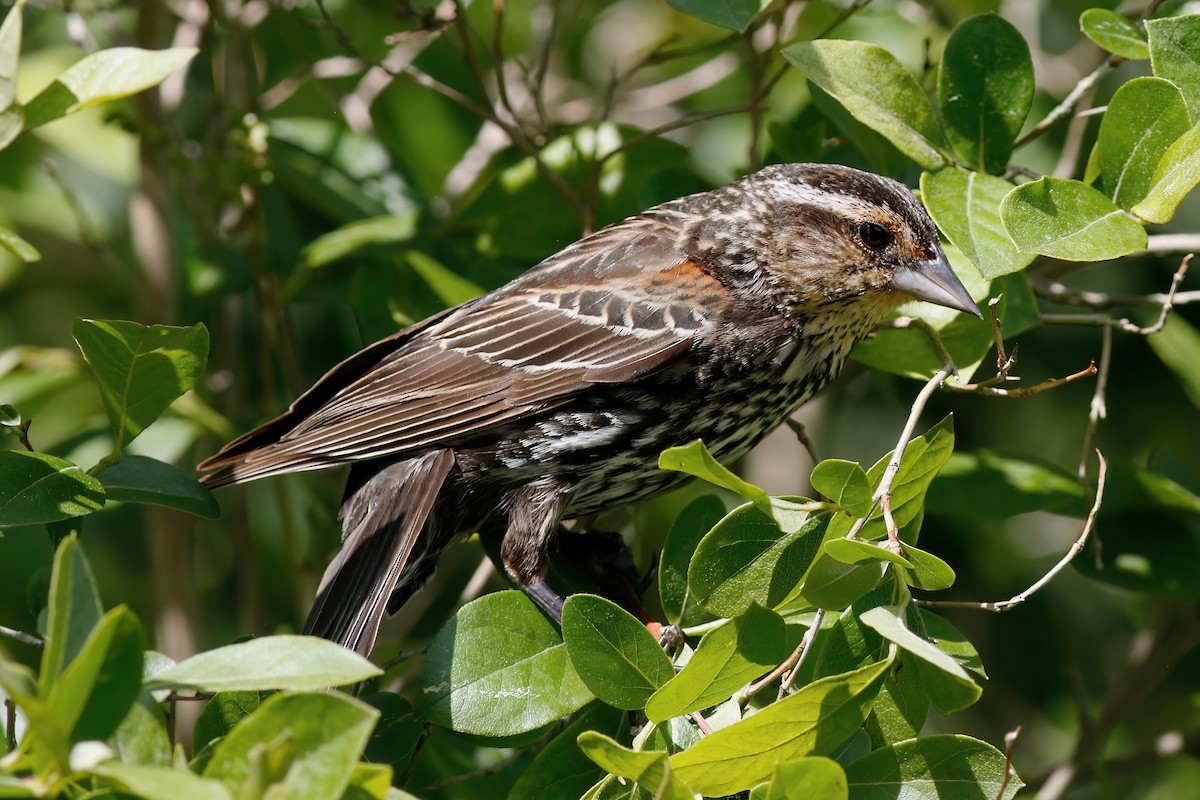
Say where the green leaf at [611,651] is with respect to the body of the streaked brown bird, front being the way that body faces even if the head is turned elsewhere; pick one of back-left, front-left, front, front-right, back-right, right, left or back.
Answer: right

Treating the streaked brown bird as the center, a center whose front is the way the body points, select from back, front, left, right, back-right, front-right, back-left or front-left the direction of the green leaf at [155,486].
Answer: back-right

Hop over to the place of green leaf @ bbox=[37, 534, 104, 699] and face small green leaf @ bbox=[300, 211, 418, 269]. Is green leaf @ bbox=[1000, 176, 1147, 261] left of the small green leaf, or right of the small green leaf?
right

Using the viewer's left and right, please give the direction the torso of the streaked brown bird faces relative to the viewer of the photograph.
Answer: facing to the right of the viewer

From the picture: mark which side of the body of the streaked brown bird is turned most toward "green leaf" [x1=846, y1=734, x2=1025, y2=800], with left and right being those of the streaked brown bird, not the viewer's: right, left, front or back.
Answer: front

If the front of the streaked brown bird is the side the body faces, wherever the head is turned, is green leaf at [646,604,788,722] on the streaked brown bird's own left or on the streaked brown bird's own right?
on the streaked brown bird's own right

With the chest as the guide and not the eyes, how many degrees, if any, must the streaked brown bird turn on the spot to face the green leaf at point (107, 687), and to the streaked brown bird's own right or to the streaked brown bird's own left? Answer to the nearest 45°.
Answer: approximately 90° to the streaked brown bird's own right

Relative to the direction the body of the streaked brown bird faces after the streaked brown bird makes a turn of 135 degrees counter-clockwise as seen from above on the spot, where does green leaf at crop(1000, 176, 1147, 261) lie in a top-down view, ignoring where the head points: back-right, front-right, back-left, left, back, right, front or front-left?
back

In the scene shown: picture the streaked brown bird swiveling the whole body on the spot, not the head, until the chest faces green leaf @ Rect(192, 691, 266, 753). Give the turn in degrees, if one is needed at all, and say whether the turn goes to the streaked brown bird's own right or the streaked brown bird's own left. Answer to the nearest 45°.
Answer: approximately 135° to the streaked brown bird's own right
